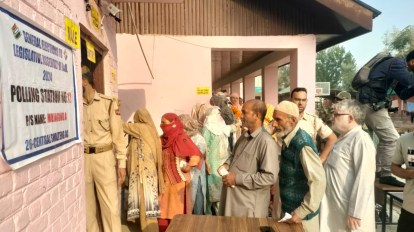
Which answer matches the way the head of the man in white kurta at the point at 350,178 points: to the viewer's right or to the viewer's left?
to the viewer's left

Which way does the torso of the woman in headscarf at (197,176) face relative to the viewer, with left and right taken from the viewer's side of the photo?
facing to the left of the viewer

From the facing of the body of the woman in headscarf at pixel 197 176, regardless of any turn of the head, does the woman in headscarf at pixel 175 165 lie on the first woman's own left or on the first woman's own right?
on the first woman's own left

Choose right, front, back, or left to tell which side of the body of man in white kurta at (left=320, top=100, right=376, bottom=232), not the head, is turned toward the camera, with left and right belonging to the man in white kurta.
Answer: left

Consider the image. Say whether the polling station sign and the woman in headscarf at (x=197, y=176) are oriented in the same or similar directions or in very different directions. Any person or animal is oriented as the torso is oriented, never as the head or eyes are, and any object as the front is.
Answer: very different directions

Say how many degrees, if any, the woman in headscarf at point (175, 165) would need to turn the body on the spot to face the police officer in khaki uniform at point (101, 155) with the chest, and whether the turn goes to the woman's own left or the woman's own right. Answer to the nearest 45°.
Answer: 0° — they already face them

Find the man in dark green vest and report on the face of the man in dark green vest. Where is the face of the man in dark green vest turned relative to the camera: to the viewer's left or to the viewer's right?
to the viewer's left
